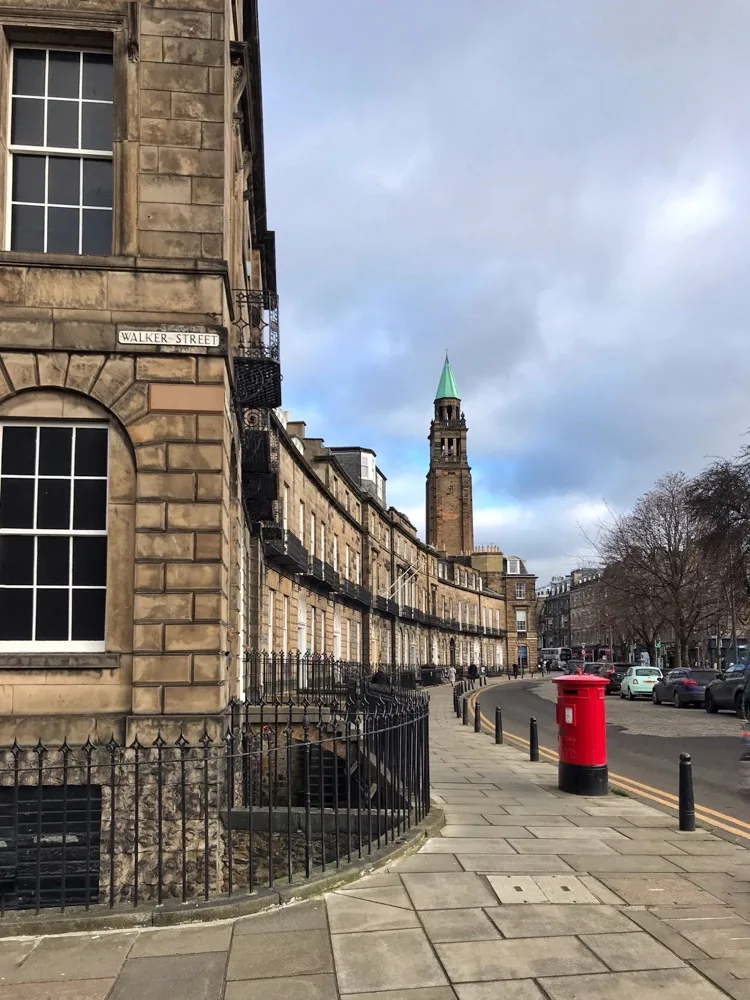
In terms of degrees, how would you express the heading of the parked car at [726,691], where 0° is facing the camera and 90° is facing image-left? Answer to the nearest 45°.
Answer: approximately 135°

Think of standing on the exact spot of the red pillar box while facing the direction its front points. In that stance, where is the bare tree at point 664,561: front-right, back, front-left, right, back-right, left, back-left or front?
back-right

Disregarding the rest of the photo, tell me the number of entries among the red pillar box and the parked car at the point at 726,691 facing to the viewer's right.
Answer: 0

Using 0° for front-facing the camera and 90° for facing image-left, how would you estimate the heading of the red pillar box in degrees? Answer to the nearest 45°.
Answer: approximately 45°

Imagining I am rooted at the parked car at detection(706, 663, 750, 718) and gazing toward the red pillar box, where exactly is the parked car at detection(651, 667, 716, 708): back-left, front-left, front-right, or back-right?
back-right

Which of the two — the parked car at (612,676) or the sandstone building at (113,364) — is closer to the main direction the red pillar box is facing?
the sandstone building

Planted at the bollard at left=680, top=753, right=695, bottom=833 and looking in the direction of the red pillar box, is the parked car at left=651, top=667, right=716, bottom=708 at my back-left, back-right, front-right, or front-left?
front-right

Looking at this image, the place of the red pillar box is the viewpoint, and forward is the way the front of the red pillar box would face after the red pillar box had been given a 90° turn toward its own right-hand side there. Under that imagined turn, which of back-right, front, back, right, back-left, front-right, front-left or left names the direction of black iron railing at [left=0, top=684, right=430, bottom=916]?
left

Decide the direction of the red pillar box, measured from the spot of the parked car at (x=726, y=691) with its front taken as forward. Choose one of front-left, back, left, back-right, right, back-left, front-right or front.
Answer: back-left

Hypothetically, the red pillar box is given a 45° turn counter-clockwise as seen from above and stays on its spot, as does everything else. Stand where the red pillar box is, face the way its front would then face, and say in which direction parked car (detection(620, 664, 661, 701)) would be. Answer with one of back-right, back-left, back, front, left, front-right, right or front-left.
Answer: back
